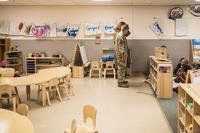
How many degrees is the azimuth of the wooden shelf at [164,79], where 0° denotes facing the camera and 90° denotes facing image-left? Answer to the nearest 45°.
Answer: approximately 90°

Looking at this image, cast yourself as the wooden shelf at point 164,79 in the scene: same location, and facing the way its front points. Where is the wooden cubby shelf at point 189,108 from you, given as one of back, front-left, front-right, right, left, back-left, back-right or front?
left

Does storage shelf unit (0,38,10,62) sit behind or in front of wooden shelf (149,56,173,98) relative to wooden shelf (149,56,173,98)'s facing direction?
in front

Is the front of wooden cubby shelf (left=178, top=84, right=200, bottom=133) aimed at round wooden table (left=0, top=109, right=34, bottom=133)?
yes

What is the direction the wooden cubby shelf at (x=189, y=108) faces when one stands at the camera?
facing the viewer and to the left of the viewer

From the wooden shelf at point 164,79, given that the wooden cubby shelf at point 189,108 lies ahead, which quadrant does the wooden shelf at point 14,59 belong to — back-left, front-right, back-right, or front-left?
back-right

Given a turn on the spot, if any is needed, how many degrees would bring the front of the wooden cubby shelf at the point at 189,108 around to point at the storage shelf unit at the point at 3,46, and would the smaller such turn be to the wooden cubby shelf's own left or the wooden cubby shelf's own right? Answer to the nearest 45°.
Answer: approximately 90° to the wooden cubby shelf's own right
